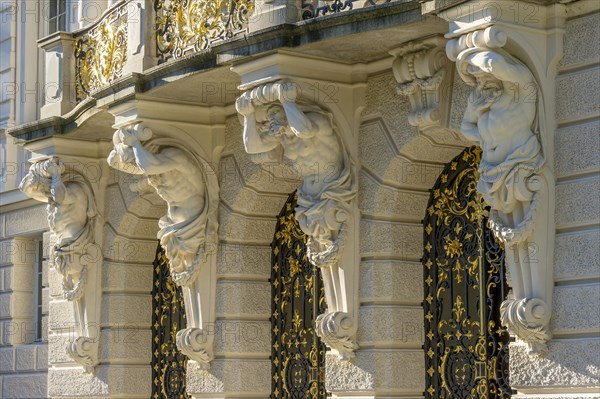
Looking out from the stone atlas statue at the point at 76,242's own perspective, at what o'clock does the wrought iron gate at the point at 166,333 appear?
The wrought iron gate is roughly at 8 o'clock from the stone atlas statue.

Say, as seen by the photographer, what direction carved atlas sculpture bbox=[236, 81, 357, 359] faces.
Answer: facing the viewer and to the left of the viewer

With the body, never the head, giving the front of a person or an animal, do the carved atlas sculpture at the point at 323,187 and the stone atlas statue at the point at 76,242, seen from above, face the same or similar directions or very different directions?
same or similar directions

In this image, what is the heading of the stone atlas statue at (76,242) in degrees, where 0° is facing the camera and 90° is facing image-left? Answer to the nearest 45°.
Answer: approximately 45°

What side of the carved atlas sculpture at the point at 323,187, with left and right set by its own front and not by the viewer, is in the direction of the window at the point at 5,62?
right

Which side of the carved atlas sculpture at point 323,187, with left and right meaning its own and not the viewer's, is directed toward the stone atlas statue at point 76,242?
right

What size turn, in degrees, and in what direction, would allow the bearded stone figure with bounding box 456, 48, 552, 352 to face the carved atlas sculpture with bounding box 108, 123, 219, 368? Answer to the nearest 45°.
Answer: approximately 90° to its right

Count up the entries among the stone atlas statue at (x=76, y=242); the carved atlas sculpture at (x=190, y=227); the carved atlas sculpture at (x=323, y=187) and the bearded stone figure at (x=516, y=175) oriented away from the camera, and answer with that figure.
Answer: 0

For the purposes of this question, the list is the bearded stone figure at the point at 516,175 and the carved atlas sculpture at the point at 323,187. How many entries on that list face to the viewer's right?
0

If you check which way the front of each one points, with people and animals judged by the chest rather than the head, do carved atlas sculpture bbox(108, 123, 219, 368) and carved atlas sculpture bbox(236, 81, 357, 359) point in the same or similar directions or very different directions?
same or similar directions

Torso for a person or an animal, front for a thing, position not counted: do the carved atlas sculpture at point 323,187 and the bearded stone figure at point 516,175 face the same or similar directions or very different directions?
same or similar directions
